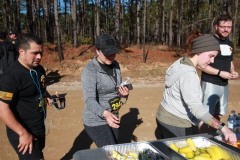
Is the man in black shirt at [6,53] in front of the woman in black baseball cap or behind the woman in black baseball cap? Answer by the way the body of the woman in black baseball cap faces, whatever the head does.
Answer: behind

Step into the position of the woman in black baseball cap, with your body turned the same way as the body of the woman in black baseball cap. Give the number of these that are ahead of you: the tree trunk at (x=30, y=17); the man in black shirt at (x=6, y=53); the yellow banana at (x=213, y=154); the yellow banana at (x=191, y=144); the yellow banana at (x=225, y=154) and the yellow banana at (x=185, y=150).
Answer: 4

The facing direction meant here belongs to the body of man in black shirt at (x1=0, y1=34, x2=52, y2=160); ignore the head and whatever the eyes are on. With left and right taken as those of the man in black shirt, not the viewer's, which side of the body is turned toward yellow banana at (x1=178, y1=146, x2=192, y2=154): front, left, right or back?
front

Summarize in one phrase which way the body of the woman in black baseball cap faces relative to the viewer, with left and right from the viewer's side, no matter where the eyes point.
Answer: facing the viewer and to the right of the viewer

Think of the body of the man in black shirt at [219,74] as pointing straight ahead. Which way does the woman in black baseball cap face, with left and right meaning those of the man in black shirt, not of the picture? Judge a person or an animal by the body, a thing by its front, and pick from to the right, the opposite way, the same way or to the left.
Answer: the same way

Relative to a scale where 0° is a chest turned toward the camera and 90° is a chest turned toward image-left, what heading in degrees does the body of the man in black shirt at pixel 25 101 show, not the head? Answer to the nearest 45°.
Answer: approximately 315°

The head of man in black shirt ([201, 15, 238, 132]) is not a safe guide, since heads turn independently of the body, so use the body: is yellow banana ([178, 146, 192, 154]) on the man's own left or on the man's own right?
on the man's own right

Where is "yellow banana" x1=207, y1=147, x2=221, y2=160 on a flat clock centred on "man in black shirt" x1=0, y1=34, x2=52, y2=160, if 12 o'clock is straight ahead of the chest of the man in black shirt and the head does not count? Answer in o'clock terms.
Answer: The yellow banana is roughly at 12 o'clock from the man in black shirt.

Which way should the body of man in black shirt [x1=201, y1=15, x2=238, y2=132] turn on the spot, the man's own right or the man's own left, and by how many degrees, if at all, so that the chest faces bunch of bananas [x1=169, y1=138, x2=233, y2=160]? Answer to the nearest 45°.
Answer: approximately 45° to the man's own right

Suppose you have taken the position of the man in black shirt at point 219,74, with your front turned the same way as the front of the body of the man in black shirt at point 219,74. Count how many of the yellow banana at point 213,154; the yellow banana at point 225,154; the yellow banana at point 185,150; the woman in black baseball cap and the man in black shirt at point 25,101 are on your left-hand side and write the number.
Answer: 0

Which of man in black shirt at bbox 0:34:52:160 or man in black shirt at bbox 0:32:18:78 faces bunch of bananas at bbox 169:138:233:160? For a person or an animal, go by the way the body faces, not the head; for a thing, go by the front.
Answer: man in black shirt at bbox 0:34:52:160

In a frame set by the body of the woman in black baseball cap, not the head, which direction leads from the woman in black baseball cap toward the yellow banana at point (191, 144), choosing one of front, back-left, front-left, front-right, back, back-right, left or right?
front

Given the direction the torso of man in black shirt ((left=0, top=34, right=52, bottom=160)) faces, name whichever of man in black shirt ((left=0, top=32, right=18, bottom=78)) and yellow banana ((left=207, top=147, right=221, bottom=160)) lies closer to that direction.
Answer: the yellow banana

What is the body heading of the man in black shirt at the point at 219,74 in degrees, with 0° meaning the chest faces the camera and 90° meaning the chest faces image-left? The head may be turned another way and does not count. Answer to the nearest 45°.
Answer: approximately 315°

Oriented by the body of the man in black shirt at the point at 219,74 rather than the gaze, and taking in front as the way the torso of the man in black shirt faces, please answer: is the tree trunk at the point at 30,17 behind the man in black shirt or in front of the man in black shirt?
behind
